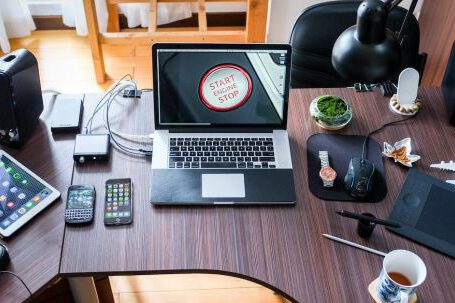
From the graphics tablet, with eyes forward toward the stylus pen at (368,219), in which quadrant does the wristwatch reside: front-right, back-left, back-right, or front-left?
front-right

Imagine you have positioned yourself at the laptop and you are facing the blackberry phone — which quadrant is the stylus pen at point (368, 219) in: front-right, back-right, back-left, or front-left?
back-left

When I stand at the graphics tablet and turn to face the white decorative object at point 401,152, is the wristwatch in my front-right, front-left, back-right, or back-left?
front-left

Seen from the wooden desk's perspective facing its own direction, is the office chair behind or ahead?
behind

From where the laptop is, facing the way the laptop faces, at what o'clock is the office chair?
The office chair is roughly at 7 o'clock from the laptop.

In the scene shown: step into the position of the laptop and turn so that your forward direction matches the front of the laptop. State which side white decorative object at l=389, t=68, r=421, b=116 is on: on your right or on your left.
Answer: on your left

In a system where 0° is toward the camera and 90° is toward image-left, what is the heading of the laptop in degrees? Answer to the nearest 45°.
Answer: approximately 0°

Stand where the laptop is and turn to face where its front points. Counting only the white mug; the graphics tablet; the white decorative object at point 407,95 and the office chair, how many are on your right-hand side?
0

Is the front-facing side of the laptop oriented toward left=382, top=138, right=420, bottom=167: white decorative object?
no

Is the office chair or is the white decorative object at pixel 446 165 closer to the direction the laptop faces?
the white decorative object

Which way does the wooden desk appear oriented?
toward the camera

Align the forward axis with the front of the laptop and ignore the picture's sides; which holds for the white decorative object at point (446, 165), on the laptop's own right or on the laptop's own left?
on the laptop's own left

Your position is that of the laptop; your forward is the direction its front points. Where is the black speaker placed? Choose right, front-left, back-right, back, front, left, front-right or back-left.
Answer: right
